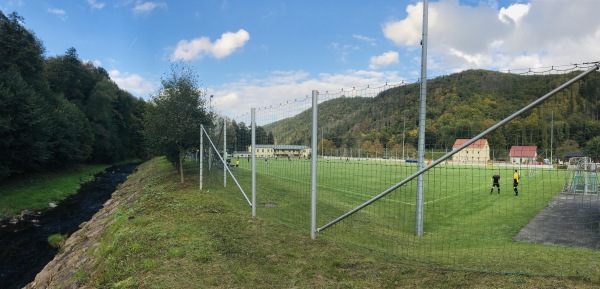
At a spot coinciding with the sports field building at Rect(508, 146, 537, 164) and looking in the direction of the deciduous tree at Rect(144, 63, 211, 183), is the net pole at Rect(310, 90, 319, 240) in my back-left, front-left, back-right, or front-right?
front-left

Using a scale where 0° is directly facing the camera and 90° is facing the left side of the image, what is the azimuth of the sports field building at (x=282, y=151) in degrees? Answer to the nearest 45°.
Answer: approximately 0°

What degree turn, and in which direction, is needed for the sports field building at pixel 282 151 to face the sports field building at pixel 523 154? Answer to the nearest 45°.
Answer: approximately 45° to its left

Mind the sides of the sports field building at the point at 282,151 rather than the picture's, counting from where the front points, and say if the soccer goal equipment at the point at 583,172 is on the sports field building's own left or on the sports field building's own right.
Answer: on the sports field building's own left

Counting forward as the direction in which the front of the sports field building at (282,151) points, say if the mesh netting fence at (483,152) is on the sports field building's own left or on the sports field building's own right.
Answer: on the sports field building's own left

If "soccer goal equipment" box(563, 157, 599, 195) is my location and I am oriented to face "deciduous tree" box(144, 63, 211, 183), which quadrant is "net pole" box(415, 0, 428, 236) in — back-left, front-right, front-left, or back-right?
front-left

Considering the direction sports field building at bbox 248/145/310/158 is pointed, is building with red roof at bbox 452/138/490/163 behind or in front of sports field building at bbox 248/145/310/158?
in front
